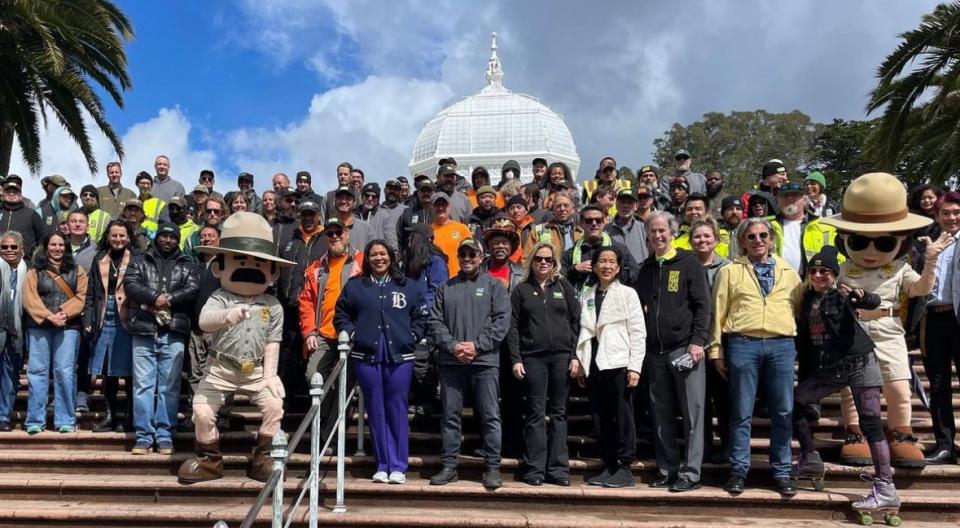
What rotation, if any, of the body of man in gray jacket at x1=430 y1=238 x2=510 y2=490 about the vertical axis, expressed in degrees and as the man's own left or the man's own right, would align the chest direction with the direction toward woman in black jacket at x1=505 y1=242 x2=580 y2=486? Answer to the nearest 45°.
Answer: approximately 90° to the man's own left

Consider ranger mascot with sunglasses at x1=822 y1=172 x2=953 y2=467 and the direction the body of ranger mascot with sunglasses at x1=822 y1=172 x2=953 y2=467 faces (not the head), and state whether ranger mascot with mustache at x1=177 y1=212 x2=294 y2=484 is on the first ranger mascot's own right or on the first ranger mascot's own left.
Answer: on the first ranger mascot's own right

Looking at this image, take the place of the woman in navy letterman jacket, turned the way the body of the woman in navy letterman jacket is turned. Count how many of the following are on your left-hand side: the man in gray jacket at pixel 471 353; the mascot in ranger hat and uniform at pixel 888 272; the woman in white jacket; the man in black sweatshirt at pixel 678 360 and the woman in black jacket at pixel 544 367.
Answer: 5

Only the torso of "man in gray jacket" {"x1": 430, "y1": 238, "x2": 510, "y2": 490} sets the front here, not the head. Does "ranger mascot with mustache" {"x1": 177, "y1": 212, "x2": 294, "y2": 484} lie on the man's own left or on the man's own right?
on the man's own right

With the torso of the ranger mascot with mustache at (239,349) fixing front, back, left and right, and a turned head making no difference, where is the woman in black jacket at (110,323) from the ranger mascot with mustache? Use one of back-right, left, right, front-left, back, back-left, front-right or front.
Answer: back-right

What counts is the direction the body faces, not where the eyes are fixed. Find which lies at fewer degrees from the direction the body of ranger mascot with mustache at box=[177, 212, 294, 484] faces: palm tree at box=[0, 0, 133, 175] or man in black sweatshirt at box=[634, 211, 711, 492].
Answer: the man in black sweatshirt

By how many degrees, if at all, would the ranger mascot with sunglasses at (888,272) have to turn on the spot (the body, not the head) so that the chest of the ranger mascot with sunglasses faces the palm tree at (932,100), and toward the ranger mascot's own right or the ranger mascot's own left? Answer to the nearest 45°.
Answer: approximately 180°

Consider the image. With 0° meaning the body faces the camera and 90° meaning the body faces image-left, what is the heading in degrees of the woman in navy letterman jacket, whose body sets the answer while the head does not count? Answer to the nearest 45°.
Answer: approximately 0°
